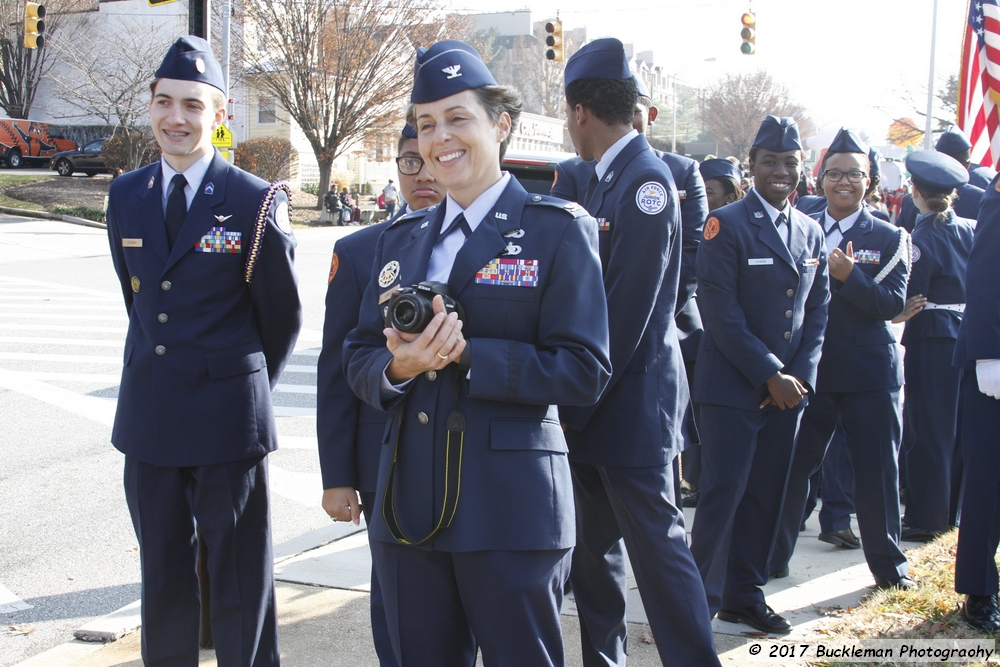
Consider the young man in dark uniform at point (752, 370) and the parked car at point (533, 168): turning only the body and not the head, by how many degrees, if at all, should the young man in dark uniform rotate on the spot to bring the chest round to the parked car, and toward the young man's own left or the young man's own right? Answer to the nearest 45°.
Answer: approximately 180°

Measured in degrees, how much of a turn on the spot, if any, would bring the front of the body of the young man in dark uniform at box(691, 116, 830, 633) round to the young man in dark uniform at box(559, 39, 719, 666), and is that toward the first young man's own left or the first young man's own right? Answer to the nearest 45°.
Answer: approximately 45° to the first young man's own right

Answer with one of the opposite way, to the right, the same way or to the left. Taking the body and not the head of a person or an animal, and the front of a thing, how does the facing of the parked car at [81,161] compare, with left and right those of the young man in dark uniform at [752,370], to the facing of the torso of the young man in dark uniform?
to the right

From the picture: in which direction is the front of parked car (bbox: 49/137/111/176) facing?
to the viewer's left

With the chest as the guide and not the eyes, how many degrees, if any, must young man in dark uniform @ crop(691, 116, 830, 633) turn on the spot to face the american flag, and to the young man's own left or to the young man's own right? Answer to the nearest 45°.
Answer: approximately 90° to the young man's own left

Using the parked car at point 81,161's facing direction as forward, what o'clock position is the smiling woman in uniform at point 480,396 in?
The smiling woman in uniform is roughly at 9 o'clock from the parked car.
